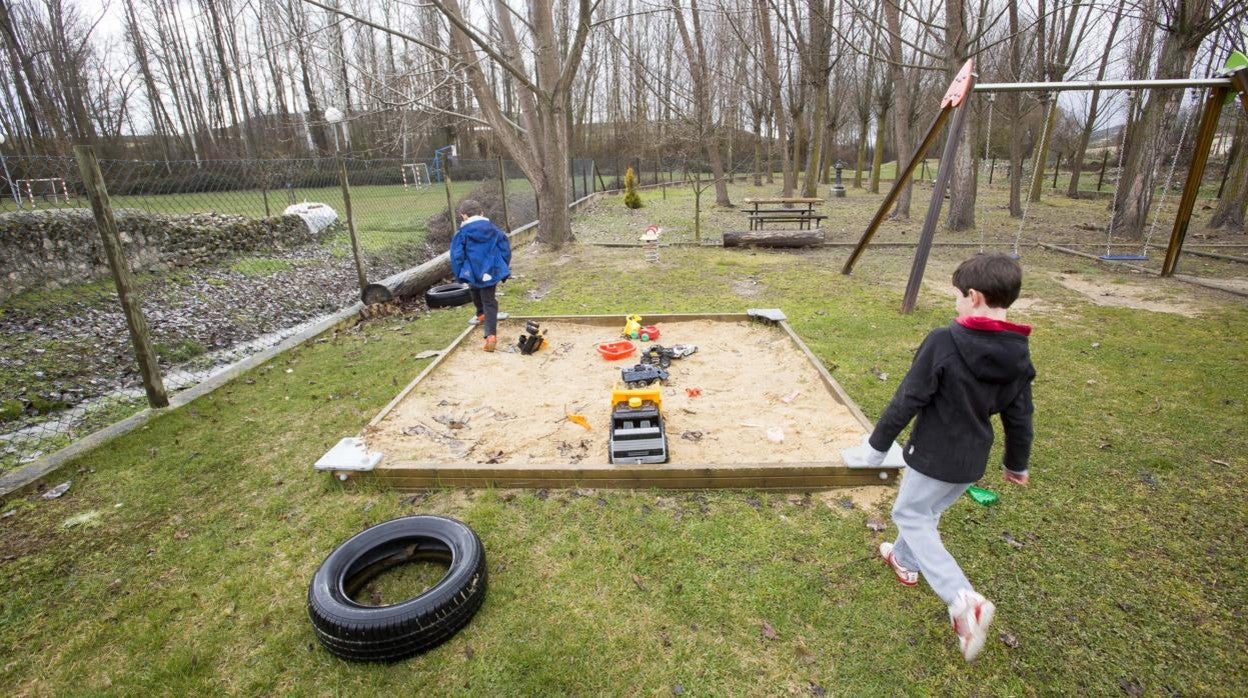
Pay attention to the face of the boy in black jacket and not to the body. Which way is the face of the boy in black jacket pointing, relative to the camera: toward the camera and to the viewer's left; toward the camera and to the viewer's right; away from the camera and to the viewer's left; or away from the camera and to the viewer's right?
away from the camera and to the viewer's left

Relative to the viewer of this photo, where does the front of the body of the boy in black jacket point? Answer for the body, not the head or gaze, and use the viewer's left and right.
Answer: facing away from the viewer and to the left of the viewer

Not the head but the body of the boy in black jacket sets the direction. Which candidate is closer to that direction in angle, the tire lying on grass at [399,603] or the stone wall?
the stone wall

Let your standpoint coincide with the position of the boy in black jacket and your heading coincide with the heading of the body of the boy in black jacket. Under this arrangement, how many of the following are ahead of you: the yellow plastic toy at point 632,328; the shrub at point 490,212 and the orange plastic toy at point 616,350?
3

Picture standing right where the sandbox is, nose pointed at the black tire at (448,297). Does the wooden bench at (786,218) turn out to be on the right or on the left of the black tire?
right

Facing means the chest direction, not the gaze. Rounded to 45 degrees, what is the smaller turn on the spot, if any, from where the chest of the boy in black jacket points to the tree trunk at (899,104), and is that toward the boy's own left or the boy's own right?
approximately 45° to the boy's own right

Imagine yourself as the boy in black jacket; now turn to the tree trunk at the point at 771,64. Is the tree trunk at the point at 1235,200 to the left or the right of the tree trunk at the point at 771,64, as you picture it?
right

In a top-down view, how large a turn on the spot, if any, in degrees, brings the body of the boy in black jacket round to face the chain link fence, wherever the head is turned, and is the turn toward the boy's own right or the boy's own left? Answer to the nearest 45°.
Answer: approximately 45° to the boy's own left

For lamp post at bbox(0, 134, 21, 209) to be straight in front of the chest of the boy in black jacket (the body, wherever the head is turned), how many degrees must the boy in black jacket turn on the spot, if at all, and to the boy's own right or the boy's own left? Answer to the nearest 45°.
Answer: approximately 45° to the boy's own left

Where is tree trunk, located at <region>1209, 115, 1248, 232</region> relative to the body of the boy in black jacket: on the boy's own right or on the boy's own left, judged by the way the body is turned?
on the boy's own right

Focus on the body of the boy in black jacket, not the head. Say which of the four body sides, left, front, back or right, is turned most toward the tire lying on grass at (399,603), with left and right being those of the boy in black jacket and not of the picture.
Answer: left
